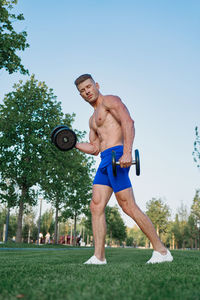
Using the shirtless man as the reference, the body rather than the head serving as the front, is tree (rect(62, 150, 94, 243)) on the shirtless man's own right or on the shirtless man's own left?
on the shirtless man's own right

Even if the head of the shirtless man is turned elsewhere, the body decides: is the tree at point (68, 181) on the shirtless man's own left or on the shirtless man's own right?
on the shirtless man's own right

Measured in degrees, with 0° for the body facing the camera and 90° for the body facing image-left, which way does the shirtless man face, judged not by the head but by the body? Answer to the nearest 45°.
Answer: approximately 45°

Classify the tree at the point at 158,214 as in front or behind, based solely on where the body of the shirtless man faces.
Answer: behind
